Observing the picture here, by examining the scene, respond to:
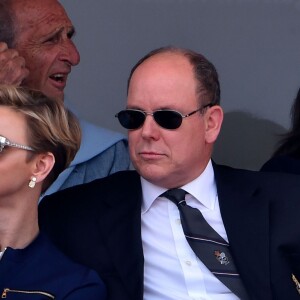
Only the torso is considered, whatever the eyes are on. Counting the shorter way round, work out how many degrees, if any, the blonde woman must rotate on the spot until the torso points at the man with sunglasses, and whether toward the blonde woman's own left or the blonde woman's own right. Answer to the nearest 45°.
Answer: approximately 135° to the blonde woman's own left

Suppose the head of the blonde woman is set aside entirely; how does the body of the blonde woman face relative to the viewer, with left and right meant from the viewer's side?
facing the viewer and to the left of the viewer

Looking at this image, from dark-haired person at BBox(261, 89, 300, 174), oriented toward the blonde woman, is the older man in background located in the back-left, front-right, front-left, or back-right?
front-right

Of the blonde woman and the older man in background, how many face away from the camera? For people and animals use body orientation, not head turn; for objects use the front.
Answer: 0

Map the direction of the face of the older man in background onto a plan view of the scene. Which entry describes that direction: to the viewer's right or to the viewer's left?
to the viewer's right

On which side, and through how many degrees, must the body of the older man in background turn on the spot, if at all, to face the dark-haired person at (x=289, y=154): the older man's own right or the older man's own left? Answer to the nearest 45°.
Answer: approximately 45° to the older man's own left

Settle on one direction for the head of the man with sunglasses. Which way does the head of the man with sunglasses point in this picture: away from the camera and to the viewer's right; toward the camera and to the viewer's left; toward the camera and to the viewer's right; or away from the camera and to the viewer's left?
toward the camera and to the viewer's left

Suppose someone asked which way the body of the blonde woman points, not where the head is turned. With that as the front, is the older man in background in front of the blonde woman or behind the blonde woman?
behind

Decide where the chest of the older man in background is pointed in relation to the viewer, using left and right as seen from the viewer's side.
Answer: facing the viewer and to the right of the viewer
